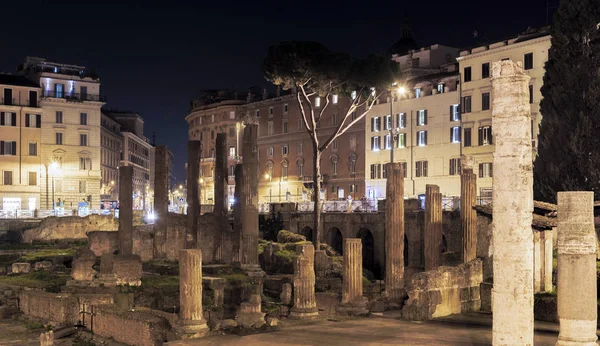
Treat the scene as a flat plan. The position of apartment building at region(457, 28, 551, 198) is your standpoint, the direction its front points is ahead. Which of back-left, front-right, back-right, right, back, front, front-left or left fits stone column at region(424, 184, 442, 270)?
front-left

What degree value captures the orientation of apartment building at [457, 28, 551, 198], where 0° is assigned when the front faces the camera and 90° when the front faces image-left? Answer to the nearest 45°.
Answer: approximately 45°

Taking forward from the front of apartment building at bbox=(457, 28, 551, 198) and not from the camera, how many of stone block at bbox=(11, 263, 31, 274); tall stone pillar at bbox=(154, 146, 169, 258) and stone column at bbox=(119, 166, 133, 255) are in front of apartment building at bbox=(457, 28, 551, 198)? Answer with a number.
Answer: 3

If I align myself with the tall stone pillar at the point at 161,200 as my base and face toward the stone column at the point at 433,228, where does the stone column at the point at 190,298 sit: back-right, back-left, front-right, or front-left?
front-right

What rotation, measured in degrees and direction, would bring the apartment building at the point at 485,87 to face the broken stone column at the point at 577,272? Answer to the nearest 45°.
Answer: approximately 45° to its left

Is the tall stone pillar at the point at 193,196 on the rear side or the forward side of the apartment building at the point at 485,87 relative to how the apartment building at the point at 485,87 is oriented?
on the forward side

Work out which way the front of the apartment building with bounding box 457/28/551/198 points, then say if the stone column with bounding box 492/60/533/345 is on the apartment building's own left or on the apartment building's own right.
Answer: on the apartment building's own left

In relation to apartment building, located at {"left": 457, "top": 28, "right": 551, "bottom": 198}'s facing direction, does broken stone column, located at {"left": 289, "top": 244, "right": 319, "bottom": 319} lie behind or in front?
in front

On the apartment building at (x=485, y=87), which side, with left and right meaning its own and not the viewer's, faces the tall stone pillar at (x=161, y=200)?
front

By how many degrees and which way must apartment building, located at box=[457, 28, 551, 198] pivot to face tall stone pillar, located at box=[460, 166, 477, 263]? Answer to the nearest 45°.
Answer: approximately 45° to its left
